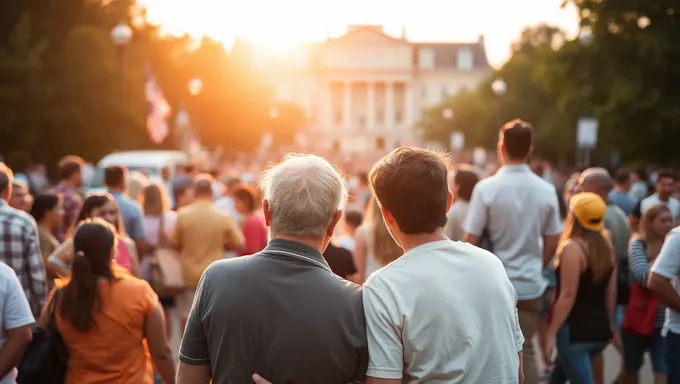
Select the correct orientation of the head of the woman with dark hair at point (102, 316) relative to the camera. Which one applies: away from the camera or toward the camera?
away from the camera

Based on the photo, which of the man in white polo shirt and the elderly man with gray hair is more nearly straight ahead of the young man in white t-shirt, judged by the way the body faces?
the man in white polo shirt

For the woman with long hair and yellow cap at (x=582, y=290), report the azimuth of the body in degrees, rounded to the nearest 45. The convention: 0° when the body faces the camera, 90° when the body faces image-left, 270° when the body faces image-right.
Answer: approximately 135°

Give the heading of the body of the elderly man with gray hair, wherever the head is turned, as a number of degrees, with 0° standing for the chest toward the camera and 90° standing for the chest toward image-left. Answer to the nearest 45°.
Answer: approximately 180°

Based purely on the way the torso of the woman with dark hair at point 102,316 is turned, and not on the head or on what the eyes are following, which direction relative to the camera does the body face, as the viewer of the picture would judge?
away from the camera

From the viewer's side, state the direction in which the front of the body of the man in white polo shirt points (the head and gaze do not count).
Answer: away from the camera

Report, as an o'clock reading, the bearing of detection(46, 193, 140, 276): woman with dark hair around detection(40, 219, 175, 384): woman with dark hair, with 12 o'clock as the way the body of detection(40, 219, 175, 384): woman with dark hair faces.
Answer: detection(46, 193, 140, 276): woman with dark hair is roughly at 12 o'clock from detection(40, 219, 175, 384): woman with dark hair.

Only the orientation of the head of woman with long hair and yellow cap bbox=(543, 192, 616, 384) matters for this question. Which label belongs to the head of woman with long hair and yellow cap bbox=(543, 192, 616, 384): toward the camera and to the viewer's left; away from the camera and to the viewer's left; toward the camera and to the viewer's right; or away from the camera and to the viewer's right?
away from the camera and to the viewer's left

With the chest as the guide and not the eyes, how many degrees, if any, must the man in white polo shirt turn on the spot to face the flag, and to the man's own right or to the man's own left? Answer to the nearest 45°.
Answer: approximately 45° to the man's own left

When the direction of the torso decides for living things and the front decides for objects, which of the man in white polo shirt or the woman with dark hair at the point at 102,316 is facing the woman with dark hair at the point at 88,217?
the woman with dark hair at the point at 102,316

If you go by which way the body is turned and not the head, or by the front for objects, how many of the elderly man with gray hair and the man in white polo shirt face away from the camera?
2
